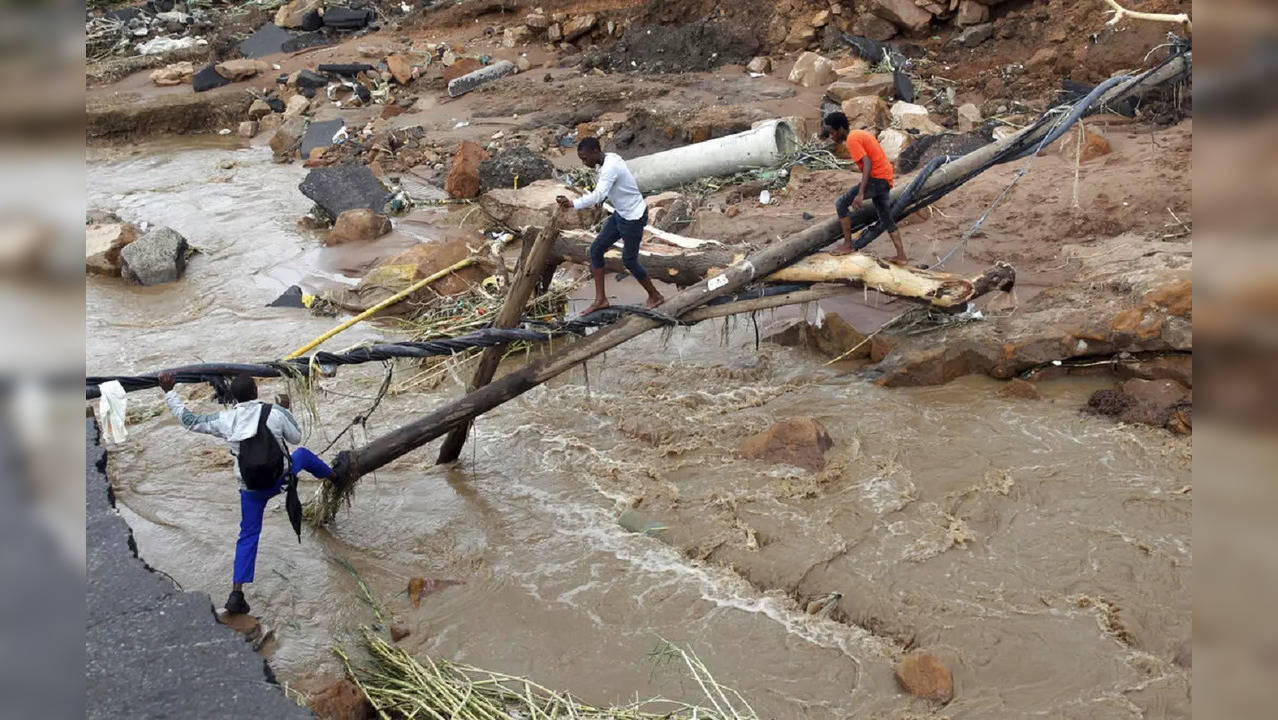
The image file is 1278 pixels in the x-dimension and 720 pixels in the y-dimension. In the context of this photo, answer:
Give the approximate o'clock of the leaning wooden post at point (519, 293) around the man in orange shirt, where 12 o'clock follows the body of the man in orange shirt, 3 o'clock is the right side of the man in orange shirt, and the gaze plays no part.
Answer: The leaning wooden post is roughly at 11 o'clock from the man in orange shirt.

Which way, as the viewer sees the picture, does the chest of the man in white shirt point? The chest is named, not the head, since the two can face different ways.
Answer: to the viewer's left

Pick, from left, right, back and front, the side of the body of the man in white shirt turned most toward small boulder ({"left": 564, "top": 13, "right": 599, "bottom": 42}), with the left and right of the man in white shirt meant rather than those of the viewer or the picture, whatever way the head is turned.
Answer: right

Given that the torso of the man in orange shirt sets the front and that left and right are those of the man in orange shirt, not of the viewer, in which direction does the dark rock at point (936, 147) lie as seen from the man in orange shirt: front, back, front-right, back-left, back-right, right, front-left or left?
right

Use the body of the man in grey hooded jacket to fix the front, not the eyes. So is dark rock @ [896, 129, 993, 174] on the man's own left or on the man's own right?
on the man's own right

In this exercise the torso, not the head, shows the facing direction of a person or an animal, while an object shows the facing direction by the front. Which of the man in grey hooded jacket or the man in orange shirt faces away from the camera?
the man in grey hooded jacket

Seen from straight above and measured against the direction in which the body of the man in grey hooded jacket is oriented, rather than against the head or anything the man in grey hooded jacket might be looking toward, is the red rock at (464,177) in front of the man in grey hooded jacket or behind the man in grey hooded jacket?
in front

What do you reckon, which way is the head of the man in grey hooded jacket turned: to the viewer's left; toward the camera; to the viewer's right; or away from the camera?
away from the camera

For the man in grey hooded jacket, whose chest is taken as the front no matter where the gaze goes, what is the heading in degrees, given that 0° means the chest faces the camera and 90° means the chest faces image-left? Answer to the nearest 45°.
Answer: approximately 180°

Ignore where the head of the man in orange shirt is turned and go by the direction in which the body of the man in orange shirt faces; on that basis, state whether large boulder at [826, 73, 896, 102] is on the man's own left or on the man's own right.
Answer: on the man's own right

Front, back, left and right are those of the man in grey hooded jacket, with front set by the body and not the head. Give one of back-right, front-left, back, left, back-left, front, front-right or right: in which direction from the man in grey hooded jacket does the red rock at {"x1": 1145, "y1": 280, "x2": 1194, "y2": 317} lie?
right

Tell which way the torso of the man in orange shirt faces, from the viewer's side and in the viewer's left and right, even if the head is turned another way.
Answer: facing to the left of the viewer

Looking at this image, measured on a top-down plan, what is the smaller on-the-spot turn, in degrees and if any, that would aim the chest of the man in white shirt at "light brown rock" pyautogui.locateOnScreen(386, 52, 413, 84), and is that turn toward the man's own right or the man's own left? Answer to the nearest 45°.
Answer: approximately 90° to the man's own right

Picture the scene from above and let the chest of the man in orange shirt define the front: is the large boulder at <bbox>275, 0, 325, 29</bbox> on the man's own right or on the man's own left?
on the man's own right
